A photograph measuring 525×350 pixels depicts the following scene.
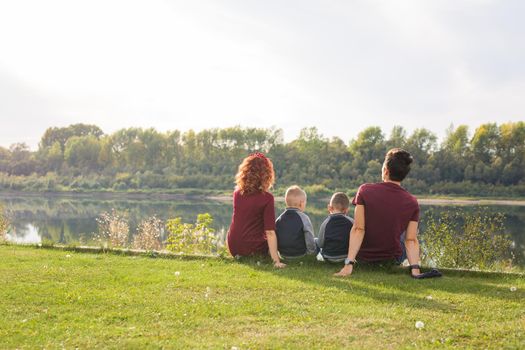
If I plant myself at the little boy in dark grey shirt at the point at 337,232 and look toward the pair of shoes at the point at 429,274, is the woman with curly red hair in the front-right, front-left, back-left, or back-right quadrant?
back-right

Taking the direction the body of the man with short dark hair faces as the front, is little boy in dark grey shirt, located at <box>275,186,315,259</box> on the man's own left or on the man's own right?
on the man's own left

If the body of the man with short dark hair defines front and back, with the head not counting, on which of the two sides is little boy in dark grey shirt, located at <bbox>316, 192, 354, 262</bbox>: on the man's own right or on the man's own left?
on the man's own left

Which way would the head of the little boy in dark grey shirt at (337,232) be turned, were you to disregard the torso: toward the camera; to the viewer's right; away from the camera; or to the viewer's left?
away from the camera

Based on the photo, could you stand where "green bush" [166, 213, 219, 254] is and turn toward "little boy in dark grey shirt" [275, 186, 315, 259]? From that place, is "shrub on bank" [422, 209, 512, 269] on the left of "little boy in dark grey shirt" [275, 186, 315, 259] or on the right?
left

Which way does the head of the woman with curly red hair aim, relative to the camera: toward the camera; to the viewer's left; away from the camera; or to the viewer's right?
away from the camera

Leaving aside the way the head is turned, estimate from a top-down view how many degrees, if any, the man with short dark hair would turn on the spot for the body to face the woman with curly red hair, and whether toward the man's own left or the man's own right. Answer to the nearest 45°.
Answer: approximately 90° to the man's own left

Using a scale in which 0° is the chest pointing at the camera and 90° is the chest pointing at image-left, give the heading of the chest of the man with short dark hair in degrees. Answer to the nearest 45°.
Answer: approximately 180°
